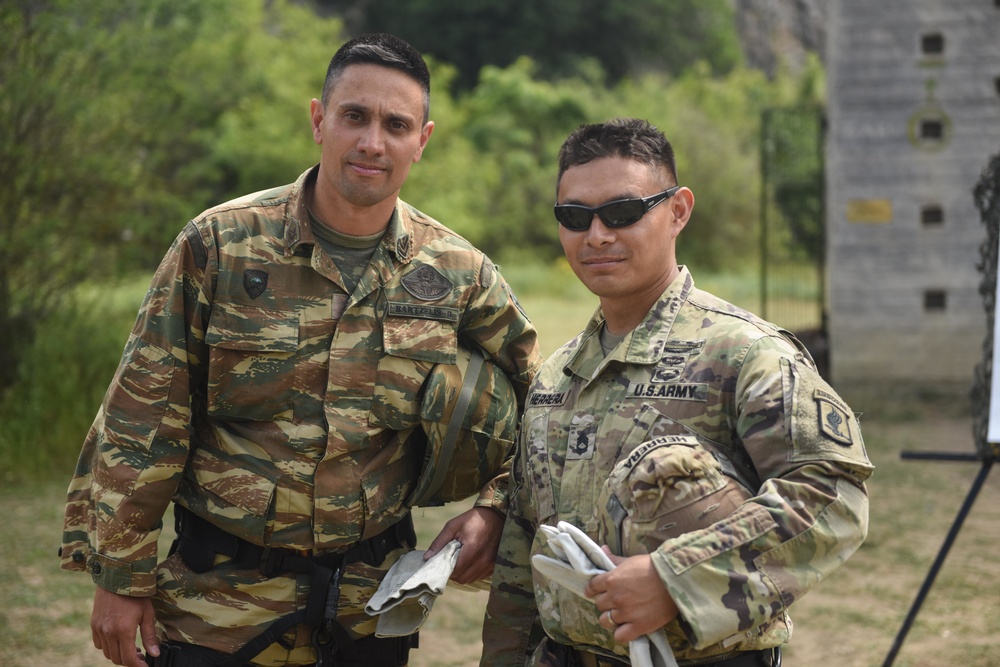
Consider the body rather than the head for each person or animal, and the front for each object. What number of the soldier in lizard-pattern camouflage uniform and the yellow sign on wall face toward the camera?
2

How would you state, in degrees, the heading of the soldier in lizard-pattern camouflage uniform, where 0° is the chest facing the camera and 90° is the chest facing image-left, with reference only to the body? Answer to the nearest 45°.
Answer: approximately 0°

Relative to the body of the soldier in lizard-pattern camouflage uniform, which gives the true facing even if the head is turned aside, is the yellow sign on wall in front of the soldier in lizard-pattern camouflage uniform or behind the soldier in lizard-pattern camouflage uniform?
behind

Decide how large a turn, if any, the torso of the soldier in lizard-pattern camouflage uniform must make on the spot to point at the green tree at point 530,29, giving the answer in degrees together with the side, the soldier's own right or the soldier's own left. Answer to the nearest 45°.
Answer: approximately 180°

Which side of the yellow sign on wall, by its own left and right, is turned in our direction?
front

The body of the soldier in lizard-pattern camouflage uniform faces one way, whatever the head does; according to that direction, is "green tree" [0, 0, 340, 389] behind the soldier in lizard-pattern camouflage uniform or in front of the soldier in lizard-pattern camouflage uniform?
behind

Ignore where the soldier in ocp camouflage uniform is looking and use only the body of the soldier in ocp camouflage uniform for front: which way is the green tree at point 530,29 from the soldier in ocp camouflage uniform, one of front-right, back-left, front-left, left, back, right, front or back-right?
back-right

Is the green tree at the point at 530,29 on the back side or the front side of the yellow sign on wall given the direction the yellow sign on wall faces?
on the back side

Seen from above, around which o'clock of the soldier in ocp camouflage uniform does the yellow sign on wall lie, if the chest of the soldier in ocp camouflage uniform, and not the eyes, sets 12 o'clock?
The yellow sign on wall is roughly at 5 o'clock from the soldier in ocp camouflage uniform.

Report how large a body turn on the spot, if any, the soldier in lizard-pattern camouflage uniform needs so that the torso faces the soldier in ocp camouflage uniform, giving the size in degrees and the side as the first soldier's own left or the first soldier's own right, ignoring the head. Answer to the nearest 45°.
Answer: approximately 45° to the first soldier's own left

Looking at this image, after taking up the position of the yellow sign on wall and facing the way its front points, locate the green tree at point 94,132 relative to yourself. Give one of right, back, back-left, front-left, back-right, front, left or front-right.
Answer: front-right

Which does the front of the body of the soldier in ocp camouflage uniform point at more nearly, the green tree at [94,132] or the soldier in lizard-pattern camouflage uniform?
the soldier in lizard-pattern camouflage uniform
